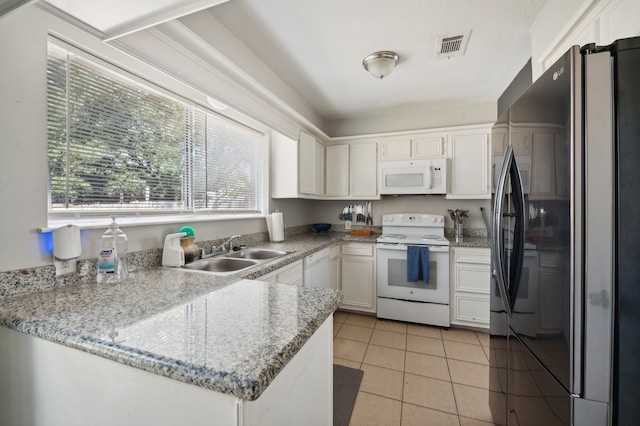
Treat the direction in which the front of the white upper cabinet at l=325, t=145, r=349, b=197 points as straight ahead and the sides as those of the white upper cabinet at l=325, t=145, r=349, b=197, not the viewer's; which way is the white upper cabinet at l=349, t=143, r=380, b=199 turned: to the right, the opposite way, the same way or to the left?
the same way

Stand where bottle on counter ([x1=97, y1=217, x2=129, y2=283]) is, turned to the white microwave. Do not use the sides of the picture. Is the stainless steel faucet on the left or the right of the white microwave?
left

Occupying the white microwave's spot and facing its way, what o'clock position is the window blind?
The window blind is roughly at 1 o'clock from the white microwave.

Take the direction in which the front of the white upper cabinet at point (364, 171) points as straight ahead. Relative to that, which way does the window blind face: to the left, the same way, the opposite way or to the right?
to the left

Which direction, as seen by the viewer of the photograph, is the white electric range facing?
facing the viewer

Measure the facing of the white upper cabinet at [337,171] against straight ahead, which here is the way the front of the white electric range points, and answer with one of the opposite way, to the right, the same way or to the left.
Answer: the same way

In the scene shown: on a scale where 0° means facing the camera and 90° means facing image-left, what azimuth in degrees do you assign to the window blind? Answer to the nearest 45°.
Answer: approximately 315°

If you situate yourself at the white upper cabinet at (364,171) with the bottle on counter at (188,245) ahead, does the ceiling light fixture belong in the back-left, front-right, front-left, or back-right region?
front-left

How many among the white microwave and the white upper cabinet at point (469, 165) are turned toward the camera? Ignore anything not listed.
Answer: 2

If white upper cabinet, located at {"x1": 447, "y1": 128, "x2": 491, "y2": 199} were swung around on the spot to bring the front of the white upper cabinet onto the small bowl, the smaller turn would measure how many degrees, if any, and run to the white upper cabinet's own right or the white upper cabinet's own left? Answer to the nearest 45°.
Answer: approximately 90° to the white upper cabinet's own right

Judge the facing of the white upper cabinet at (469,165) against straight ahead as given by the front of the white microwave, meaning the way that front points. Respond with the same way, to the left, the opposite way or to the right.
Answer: the same way

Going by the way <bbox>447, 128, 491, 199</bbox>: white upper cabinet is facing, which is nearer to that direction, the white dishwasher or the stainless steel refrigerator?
the stainless steel refrigerator

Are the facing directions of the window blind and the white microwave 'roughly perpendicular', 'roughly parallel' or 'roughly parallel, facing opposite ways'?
roughly perpendicular

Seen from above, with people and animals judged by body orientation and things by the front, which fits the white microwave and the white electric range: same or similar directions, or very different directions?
same or similar directions

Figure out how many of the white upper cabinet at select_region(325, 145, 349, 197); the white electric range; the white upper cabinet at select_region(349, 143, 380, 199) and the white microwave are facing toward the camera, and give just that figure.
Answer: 4

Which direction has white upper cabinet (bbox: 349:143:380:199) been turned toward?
toward the camera
